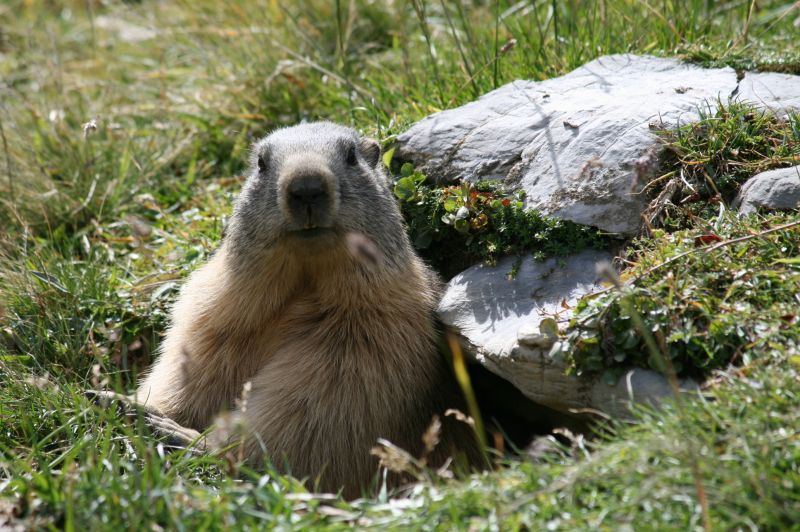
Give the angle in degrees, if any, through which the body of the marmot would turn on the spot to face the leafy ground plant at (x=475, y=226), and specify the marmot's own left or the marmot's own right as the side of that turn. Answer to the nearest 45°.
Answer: approximately 90° to the marmot's own left

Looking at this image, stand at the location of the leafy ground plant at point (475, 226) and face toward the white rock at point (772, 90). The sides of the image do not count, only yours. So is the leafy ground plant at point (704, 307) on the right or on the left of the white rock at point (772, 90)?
right

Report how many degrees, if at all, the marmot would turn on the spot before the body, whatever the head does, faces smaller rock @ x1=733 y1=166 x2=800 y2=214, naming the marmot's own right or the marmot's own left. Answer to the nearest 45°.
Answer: approximately 90° to the marmot's own left

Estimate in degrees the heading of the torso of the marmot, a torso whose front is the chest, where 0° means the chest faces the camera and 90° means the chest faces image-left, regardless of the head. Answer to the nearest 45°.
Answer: approximately 0°

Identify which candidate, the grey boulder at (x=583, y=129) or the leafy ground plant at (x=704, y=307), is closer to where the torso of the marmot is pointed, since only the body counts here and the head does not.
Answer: the leafy ground plant

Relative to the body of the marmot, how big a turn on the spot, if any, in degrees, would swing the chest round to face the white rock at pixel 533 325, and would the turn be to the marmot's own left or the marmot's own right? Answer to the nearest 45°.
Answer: approximately 90° to the marmot's own left

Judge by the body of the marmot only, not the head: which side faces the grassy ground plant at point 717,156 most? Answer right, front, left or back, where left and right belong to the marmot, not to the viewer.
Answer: left
